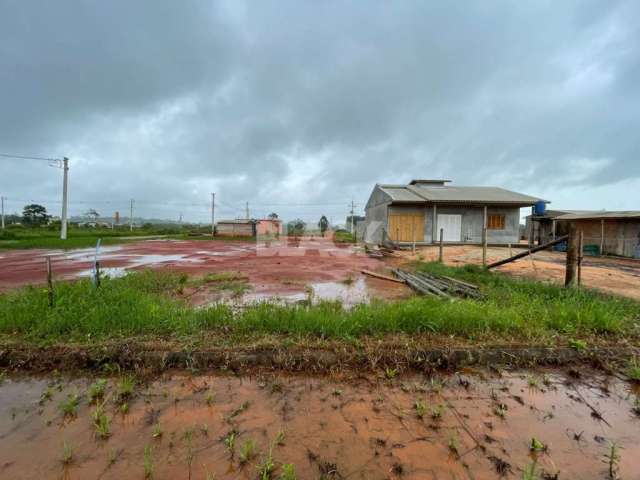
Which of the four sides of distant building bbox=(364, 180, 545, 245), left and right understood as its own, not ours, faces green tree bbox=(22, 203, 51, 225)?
right

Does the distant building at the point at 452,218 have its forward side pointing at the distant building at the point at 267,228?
no

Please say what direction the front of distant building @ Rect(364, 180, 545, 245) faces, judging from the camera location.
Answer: facing the viewer

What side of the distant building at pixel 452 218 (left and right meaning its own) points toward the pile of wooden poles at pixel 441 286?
front
